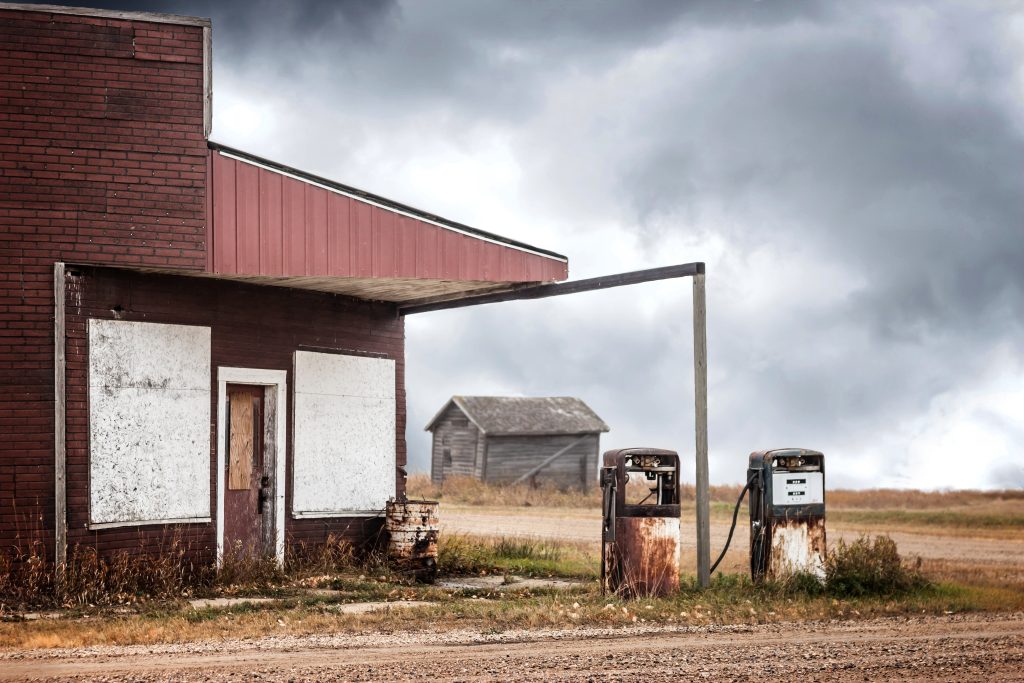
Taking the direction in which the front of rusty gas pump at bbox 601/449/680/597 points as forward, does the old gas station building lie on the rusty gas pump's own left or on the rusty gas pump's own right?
on the rusty gas pump's own right

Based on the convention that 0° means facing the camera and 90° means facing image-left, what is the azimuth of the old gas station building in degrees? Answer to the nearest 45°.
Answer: approximately 315°

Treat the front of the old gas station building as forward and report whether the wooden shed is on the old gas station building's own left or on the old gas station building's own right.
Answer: on the old gas station building's own left

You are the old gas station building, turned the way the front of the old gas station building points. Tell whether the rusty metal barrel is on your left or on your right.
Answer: on your left

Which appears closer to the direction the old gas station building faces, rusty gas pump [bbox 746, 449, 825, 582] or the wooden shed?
the rusty gas pump

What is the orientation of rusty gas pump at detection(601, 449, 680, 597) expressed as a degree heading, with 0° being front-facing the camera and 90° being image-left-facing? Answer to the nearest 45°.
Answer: approximately 0°
